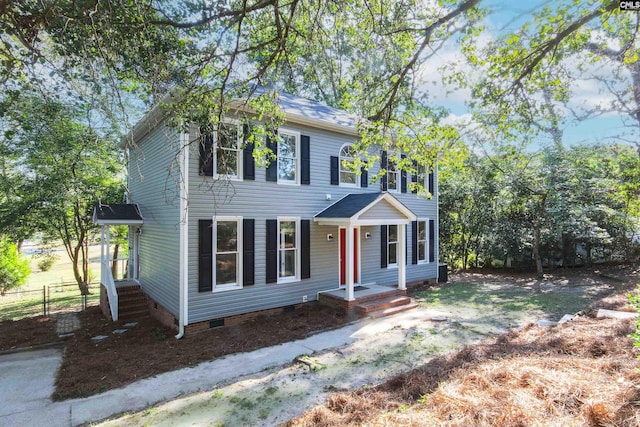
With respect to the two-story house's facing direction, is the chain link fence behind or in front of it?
behind

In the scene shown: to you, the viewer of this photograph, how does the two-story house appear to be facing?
facing the viewer and to the right of the viewer

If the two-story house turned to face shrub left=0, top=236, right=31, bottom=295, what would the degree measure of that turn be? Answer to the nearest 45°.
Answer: approximately 180°
